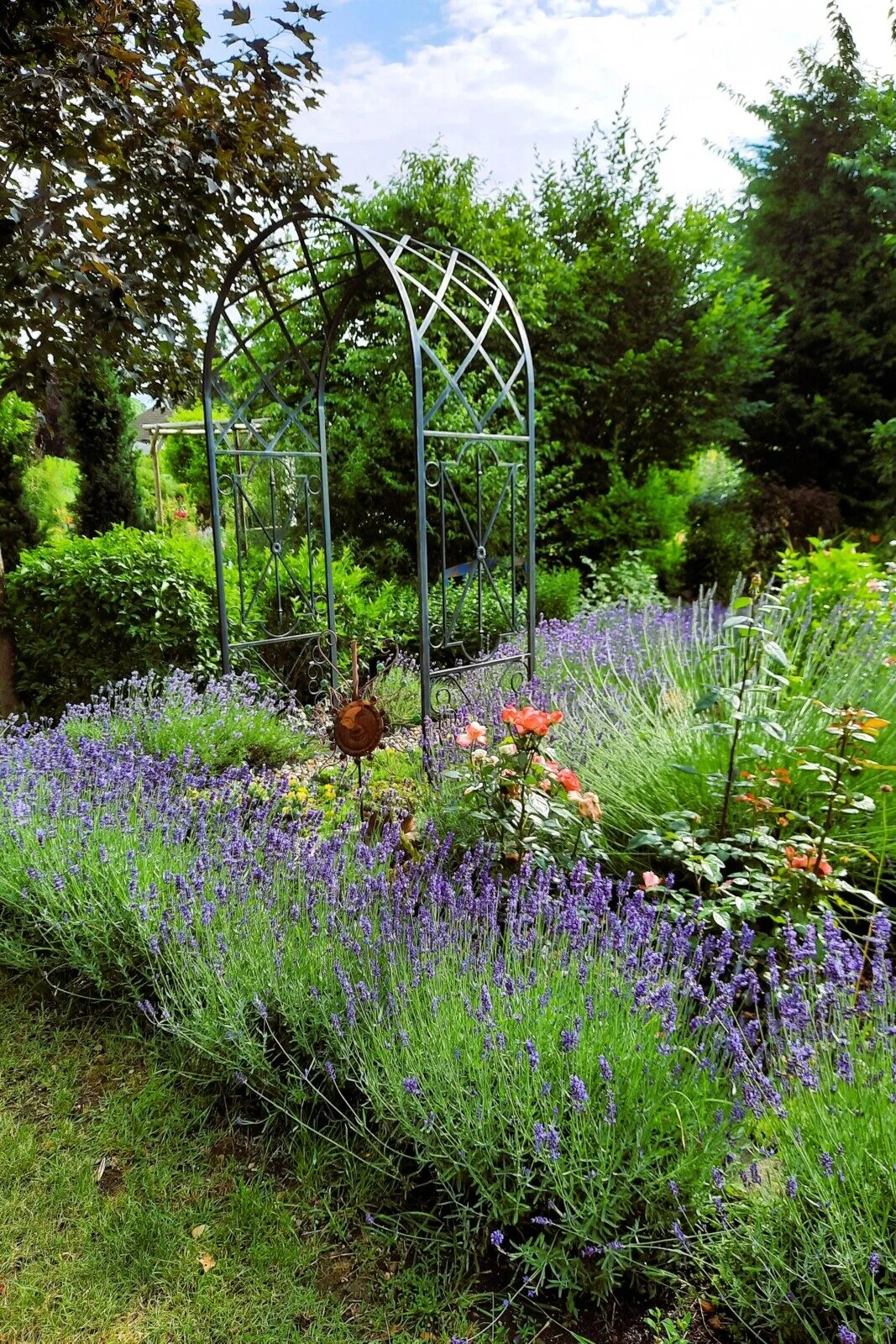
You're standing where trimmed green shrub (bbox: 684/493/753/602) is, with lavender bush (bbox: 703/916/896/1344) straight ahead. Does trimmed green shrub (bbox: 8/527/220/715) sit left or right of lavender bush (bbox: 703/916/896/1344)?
right

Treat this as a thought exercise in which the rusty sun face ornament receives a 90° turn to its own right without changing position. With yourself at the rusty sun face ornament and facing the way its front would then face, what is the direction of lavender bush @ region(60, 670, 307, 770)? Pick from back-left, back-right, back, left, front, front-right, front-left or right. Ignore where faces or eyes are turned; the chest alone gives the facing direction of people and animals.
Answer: front-right

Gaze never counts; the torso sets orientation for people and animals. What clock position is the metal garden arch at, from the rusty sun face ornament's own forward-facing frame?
The metal garden arch is roughly at 6 o'clock from the rusty sun face ornament.

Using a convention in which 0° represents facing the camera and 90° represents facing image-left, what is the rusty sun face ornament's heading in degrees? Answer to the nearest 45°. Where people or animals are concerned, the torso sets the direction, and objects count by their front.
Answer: approximately 0°

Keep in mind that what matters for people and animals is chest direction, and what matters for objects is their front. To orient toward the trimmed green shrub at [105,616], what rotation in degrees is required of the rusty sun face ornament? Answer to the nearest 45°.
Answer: approximately 135° to its right

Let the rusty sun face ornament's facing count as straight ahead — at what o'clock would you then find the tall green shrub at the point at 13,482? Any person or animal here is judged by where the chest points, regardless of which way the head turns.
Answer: The tall green shrub is roughly at 5 o'clock from the rusty sun face ornament.

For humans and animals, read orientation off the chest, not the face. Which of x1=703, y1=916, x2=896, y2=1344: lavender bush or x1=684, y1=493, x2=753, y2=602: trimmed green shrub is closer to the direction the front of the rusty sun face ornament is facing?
the lavender bush

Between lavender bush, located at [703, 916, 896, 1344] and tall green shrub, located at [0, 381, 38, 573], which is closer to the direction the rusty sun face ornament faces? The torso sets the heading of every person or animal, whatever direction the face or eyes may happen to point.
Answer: the lavender bush

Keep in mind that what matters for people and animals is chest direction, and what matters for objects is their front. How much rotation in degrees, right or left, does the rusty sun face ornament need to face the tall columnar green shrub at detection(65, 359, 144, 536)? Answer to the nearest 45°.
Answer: approximately 180°

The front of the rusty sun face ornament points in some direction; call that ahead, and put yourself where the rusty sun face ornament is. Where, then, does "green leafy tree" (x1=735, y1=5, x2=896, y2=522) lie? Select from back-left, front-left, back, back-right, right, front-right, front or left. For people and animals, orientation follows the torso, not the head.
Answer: back-left

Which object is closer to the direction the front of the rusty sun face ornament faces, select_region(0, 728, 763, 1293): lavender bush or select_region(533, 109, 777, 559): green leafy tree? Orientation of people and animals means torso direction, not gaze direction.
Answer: the lavender bush

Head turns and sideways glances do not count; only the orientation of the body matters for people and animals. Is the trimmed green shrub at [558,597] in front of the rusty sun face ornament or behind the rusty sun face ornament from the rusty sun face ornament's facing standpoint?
behind
